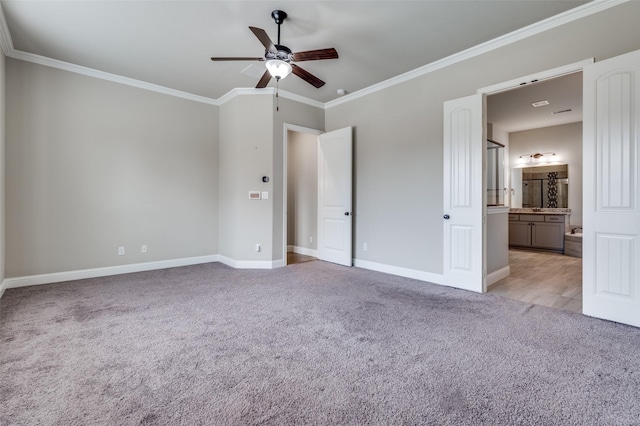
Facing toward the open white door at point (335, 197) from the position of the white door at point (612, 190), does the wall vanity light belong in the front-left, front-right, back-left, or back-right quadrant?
front-right

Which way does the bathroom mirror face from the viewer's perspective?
toward the camera

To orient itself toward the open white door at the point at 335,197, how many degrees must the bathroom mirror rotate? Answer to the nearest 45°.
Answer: approximately 45° to its right

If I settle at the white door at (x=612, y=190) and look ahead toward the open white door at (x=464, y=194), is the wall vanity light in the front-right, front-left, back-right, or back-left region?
front-right

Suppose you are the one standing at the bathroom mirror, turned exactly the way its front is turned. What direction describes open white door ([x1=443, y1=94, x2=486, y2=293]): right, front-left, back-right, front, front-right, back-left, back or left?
front

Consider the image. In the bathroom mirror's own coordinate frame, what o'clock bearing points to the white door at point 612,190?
The white door is roughly at 12 o'clock from the bathroom mirror.
